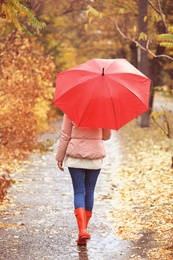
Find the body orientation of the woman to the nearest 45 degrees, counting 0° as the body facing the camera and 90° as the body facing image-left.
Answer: approximately 180°
